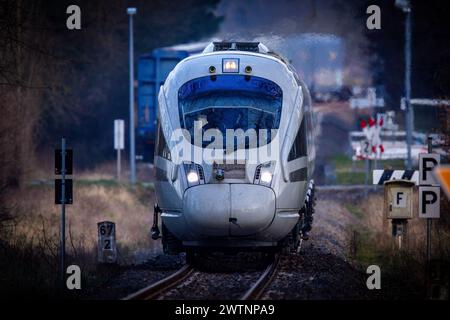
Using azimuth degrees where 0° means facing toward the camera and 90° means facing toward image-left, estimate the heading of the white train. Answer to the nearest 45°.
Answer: approximately 0°

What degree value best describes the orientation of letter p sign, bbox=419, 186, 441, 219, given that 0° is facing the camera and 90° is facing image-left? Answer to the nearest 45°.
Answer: approximately 0°

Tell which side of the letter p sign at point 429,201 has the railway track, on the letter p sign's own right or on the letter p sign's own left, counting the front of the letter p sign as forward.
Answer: on the letter p sign's own right

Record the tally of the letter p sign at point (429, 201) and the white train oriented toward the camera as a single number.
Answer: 2

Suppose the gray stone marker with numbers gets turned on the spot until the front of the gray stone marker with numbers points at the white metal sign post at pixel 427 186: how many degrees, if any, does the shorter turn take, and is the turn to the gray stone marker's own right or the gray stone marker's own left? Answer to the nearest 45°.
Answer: approximately 45° to the gray stone marker's own left

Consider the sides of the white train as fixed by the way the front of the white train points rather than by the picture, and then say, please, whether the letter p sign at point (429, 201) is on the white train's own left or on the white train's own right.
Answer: on the white train's own left

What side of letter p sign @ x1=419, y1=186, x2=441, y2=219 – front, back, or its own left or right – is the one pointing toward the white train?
right
